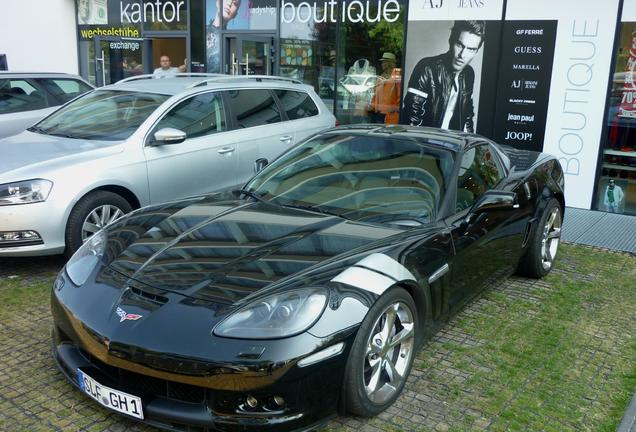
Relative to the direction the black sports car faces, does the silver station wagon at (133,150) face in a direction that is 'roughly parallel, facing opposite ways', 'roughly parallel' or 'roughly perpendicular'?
roughly parallel

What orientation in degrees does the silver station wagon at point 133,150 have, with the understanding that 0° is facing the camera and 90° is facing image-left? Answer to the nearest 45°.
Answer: approximately 45°

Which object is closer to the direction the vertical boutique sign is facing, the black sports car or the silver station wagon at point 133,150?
the black sports car

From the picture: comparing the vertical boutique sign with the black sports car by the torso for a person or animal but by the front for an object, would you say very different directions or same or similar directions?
same or similar directions

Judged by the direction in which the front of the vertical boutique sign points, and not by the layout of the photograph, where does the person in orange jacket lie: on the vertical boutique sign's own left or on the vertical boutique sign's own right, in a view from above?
on the vertical boutique sign's own right

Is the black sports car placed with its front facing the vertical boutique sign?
no

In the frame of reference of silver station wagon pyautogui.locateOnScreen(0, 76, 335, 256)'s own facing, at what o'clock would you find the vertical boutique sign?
The vertical boutique sign is roughly at 7 o'clock from the silver station wagon.

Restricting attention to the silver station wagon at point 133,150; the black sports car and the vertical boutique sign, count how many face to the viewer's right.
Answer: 0

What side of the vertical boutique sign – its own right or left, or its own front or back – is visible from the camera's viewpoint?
front

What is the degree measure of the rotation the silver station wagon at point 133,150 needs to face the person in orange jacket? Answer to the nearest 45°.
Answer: approximately 180°

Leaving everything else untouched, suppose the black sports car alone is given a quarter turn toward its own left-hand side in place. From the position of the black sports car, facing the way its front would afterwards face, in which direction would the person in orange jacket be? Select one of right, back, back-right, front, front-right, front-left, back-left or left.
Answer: back-left

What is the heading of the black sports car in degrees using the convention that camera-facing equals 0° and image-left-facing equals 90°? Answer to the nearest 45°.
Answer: approximately 45°
